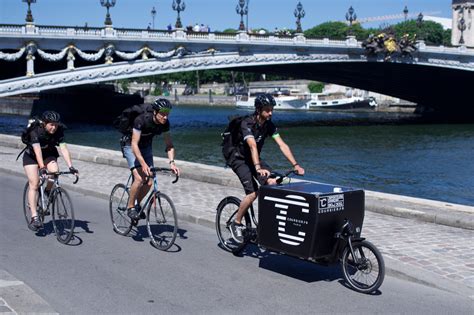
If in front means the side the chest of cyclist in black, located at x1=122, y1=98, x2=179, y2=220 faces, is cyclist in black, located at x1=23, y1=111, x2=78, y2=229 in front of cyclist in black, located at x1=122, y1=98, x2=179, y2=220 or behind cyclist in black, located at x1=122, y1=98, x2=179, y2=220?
behind

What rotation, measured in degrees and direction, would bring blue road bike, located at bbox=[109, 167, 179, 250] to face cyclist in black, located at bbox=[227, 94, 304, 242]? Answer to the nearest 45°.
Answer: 0° — it already faces them

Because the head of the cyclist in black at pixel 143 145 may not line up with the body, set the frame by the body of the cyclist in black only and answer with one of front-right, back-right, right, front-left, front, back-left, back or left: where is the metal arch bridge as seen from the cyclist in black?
back-left

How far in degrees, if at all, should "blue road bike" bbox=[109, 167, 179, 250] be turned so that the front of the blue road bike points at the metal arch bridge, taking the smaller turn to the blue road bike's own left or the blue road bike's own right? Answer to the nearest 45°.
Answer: approximately 135° to the blue road bike's own left

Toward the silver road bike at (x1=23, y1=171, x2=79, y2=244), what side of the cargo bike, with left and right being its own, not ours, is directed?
back

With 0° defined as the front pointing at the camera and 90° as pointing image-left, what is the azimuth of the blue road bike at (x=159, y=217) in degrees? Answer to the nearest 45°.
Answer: approximately 315°

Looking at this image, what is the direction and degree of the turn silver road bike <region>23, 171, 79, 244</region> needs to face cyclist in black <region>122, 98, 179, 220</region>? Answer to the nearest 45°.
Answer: approximately 45° to its left

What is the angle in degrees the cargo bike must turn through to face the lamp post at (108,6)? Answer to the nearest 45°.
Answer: approximately 135° to its left

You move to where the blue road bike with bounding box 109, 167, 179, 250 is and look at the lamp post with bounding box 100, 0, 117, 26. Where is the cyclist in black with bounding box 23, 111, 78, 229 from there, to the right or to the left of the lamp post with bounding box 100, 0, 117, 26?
left

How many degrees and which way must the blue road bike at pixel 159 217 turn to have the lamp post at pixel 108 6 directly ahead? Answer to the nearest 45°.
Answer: approximately 135° to its left

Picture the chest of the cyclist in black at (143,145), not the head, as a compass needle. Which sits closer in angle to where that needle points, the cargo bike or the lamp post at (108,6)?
the cargo bike
